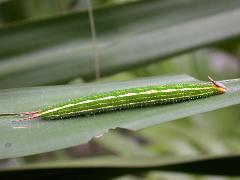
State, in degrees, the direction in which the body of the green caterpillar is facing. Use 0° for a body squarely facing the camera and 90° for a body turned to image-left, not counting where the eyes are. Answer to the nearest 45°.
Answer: approximately 270°
